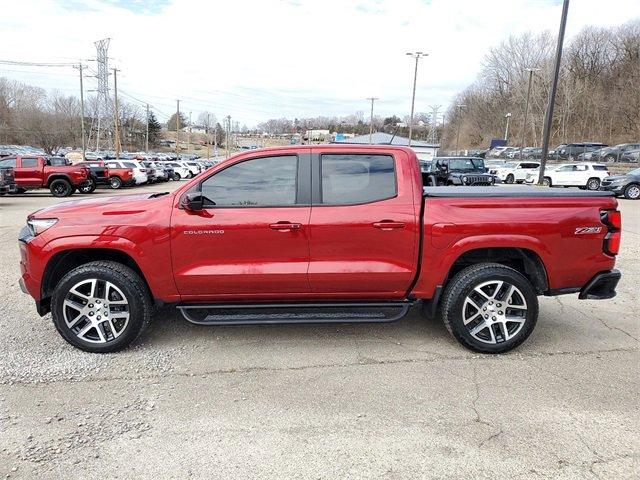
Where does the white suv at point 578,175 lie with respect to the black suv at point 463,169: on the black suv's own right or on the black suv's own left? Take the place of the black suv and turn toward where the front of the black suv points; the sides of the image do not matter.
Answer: on the black suv's own left

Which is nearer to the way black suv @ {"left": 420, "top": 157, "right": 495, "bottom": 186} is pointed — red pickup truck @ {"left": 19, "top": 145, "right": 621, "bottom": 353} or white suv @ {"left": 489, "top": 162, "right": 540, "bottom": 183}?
the red pickup truck

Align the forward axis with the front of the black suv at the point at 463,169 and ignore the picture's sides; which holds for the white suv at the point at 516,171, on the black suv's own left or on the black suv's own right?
on the black suv's own left

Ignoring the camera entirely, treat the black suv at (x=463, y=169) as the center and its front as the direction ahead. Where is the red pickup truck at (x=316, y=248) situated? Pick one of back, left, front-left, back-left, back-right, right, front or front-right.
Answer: front-right

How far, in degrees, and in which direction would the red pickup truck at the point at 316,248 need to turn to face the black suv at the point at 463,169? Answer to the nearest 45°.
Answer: approximately 90° to its right

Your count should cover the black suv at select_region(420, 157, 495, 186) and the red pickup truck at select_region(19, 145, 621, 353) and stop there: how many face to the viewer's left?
1

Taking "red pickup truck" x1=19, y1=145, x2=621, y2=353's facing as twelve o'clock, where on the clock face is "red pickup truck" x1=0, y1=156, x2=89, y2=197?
"red pickup truck" x1=0, y1=156, x2=89, y2=197 is roughly at 2 o'clock from "red pickup truck" x1=19, y1=145, x2=621, y2=353.

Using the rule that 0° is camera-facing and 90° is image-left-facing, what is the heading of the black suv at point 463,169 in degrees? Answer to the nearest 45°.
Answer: approximately 315°

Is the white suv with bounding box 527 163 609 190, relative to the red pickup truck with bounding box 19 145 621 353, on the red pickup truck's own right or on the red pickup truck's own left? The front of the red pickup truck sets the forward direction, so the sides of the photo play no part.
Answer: on the red pickup truck's own right

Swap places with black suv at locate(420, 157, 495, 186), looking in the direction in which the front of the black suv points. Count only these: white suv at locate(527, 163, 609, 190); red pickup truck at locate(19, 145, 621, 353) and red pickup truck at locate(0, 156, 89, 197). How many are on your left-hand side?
1

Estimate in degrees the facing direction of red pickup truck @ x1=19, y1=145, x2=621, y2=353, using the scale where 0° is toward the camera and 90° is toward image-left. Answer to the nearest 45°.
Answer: approximately 90°

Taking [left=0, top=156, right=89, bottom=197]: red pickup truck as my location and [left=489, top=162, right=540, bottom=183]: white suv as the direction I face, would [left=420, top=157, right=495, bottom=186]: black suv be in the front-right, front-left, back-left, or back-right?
front-right

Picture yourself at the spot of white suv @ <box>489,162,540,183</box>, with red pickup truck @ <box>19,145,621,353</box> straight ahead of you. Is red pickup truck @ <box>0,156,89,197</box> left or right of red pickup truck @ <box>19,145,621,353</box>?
right

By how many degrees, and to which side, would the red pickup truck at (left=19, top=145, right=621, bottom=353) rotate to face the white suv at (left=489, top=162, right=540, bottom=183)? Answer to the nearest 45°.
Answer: approximately 135° to its right

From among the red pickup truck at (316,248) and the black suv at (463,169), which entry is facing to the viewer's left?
the red pickup truck
